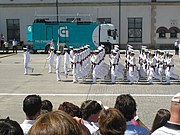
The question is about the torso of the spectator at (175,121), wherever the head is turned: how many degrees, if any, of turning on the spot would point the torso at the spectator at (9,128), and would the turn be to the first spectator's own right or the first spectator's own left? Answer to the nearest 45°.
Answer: approximately 135° to the first spectator's own left

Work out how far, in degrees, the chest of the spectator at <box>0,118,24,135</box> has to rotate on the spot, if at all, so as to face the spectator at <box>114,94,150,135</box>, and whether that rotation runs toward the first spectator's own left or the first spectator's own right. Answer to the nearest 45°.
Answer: approximately 45° to the first spectator's own right

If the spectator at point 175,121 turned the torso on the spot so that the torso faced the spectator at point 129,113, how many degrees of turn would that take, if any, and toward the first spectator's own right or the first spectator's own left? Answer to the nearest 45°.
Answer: approximately 45° to the first spectator's own left

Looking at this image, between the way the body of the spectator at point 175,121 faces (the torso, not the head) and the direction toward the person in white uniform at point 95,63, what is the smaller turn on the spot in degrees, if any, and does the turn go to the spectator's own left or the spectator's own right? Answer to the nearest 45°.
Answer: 0° — they already face them

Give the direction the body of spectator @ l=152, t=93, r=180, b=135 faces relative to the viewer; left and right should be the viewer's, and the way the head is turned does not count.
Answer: facing away from the viewer

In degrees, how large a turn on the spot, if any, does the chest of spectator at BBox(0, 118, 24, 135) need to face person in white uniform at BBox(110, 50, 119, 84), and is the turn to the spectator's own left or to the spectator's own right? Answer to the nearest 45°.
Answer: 0° — they already face them

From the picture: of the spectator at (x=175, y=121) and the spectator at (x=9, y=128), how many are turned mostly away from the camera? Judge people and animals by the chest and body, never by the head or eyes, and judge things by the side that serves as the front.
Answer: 2

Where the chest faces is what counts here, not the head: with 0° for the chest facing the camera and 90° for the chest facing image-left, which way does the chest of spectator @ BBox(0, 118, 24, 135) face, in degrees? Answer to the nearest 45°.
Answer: approximately 180°
